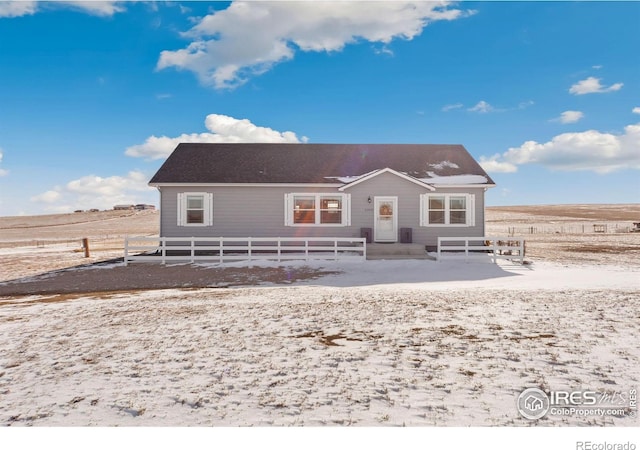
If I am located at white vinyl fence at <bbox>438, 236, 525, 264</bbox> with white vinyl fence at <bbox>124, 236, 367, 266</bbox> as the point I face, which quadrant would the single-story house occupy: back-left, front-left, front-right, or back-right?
front-right

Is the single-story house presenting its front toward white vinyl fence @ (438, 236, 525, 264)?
no

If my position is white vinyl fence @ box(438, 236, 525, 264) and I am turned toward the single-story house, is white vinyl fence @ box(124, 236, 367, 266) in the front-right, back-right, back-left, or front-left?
front-left

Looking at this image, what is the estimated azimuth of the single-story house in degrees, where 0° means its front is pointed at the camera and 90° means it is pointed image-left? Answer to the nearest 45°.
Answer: approximately 0°
